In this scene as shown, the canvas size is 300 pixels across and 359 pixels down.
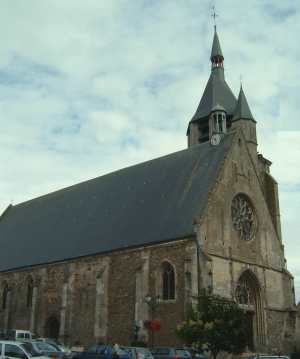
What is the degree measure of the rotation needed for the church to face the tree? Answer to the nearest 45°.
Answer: approximately 45° to its right

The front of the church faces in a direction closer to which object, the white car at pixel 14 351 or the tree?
the tree

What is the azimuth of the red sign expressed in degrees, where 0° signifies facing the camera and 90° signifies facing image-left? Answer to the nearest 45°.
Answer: approximately 0°

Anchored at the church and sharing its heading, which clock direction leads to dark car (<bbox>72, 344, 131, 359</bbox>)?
The dark car is roughly at 2 o'clock from the church.

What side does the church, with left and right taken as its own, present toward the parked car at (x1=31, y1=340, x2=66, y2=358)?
right
